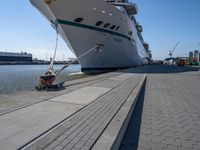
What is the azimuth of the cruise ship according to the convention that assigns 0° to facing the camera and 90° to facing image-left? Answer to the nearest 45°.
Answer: approximately 45°
